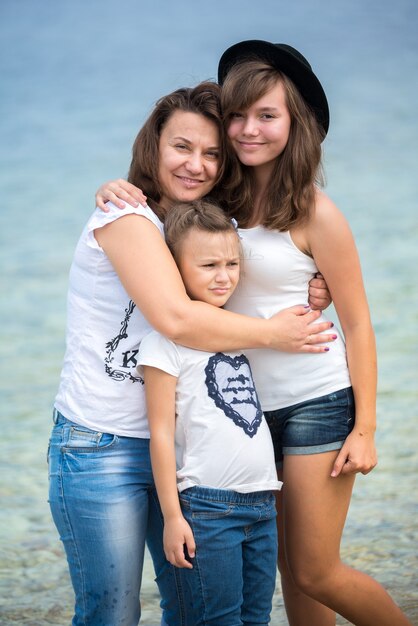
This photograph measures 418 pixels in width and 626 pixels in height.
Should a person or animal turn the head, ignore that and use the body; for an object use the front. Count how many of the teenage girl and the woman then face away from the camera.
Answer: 0

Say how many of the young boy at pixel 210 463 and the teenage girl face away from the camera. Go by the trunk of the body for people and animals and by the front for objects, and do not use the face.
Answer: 0

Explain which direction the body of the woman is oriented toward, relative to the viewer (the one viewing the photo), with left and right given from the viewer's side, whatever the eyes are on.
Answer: facing the viewer and to the right of the viewer

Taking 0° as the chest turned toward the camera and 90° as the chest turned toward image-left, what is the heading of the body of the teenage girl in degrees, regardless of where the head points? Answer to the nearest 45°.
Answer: approximately 45°

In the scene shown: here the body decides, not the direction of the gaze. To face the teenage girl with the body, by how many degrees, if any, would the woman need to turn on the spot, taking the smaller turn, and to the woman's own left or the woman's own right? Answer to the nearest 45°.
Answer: approximately 45° to the woman's own left
